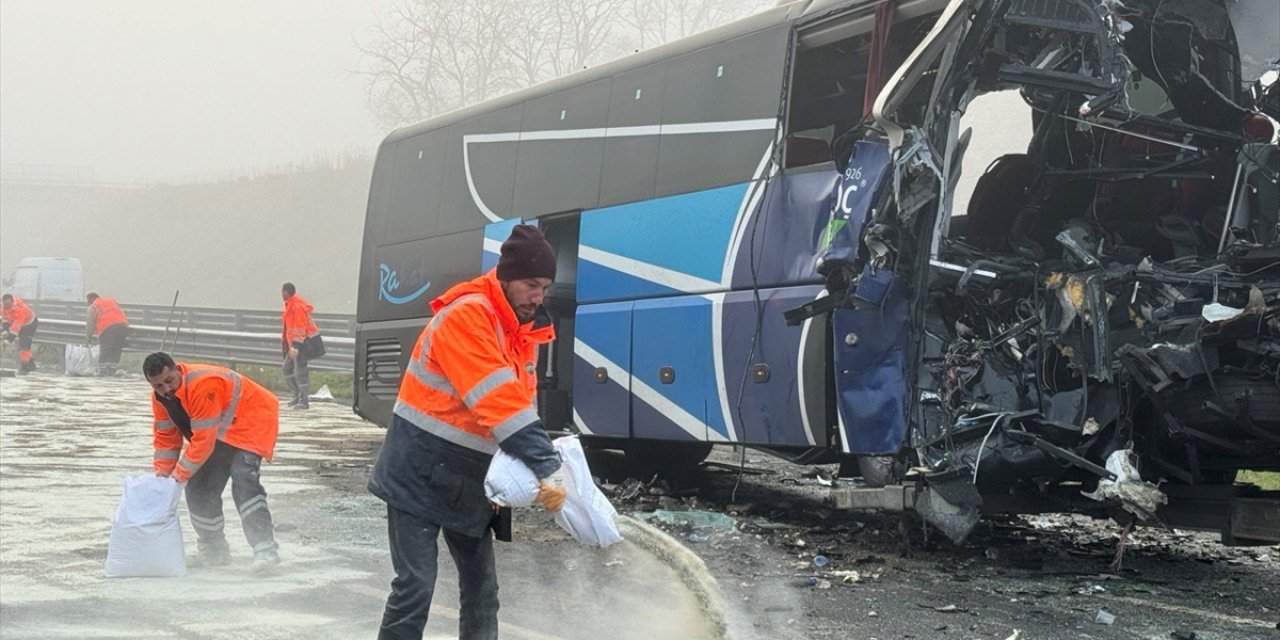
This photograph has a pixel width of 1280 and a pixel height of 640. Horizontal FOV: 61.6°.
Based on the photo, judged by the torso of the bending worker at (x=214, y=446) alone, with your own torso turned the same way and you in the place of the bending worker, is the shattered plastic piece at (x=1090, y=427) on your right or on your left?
on your left

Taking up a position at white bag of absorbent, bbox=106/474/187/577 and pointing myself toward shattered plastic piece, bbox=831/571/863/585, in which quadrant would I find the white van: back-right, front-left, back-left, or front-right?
back-left

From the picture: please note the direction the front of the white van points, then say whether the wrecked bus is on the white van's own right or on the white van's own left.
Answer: on the white van's own left

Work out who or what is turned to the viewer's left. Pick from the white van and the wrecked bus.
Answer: the white van

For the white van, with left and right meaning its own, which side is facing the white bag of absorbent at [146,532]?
left

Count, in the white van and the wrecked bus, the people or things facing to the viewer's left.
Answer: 1

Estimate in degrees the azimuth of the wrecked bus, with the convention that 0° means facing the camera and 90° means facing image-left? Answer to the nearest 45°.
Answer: approximately 315°

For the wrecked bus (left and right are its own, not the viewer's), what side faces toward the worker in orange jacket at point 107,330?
back

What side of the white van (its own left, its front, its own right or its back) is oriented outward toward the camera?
left

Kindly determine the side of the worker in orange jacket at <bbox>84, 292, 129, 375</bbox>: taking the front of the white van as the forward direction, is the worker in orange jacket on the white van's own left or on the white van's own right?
on the white van's own left
